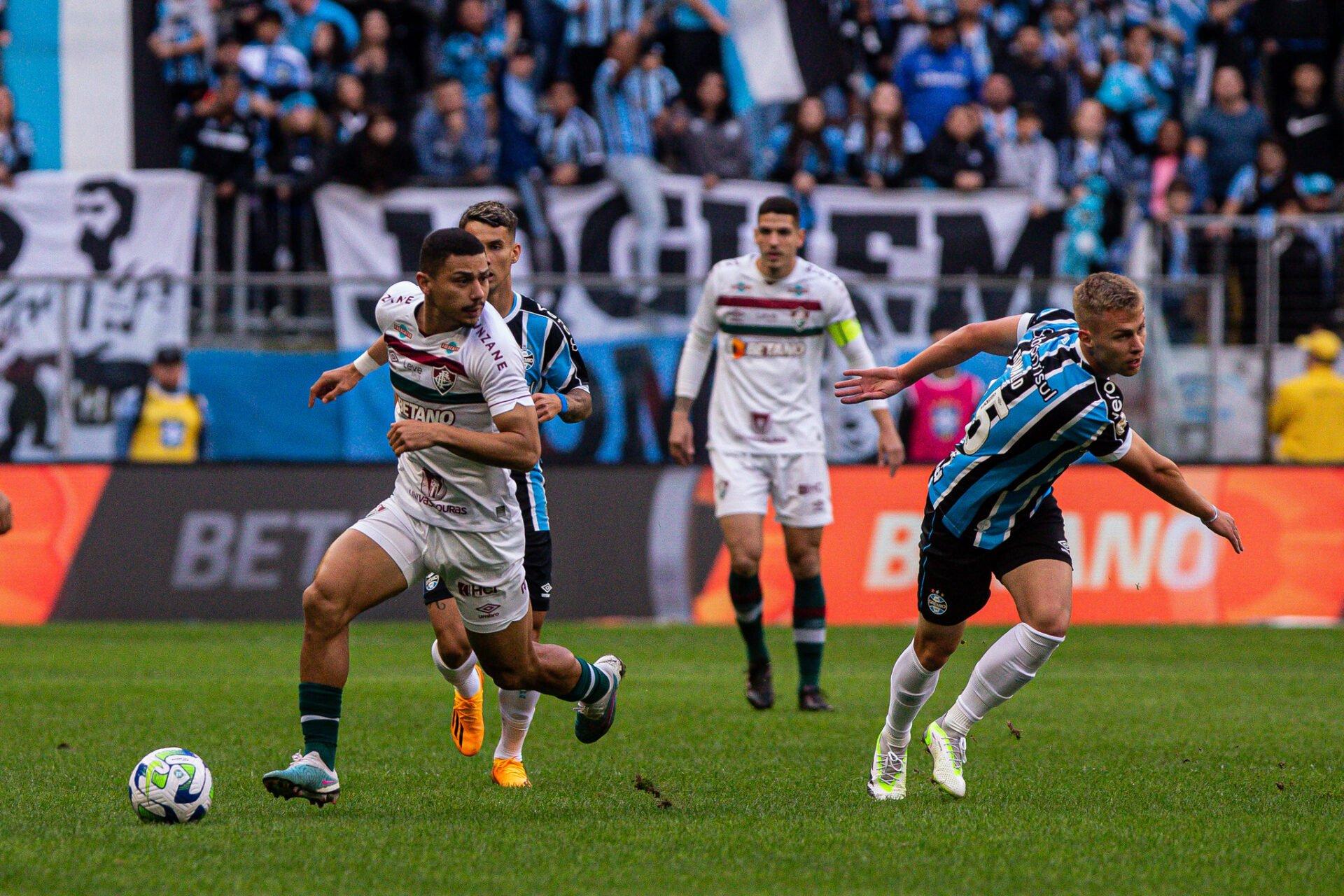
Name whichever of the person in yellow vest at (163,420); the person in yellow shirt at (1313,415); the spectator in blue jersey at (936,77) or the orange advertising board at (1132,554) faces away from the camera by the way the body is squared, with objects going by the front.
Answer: the person in yellow shirt at (1313,415)

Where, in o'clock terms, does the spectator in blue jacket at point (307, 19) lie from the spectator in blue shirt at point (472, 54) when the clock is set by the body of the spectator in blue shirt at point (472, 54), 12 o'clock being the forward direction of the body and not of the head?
the spectator in blue jacket at point (307, 19) is roughly at 3 o'clock from the spectator in blue shirt at point (472, 54).

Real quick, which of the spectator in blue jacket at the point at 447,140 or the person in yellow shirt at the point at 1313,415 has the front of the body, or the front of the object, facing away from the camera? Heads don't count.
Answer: the person in yellow shirt

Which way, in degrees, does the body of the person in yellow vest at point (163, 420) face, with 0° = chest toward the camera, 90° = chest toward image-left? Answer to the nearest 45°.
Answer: approximately 0°

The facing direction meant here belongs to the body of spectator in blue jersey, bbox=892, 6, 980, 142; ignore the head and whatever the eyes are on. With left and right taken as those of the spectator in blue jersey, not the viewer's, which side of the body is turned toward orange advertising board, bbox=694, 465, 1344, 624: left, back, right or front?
front

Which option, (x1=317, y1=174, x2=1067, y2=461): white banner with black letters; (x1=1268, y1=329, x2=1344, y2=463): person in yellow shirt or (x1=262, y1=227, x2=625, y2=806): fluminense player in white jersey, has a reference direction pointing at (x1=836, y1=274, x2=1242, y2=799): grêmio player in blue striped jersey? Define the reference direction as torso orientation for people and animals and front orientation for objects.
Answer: the white banner with black letters

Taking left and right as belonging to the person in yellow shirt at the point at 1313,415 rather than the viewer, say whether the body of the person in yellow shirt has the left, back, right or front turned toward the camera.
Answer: back

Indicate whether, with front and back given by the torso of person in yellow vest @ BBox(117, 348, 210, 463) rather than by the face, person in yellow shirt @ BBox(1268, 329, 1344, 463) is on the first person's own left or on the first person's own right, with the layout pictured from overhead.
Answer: on the first person's own left
